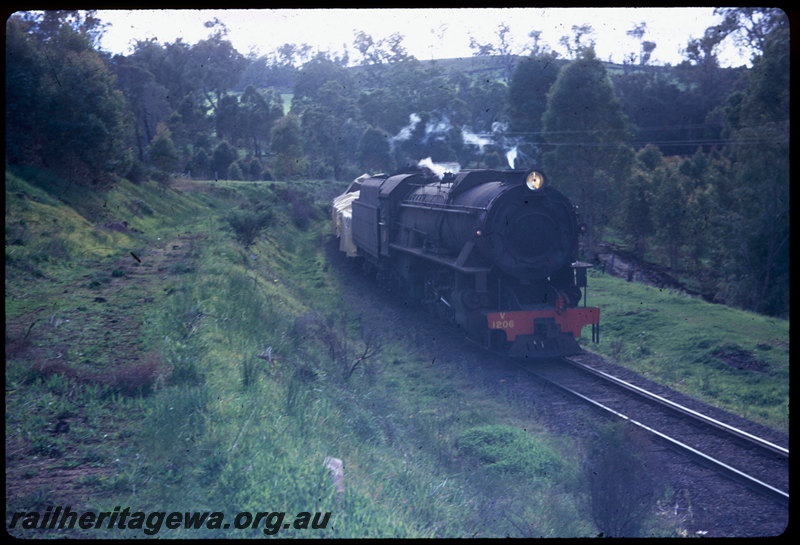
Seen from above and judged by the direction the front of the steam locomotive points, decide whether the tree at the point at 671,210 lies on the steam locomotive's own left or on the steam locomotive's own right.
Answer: on the steam locomotive's own left

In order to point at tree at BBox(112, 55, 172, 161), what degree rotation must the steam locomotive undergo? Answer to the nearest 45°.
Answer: approximately 180°

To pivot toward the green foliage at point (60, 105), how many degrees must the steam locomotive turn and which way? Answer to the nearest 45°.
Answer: approximately 180°

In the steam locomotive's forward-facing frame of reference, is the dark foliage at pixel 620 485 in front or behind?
in front

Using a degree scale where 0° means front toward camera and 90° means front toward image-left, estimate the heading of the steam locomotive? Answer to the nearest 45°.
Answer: approximately 315°

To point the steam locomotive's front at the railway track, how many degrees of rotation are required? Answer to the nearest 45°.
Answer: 0° — it already faces it

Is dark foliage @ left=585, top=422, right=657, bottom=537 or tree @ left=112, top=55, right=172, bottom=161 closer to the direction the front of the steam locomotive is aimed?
the dark foliage

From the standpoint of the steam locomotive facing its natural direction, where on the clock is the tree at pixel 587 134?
The tree is roughly at 8 o'clock from the steam locomotive.
